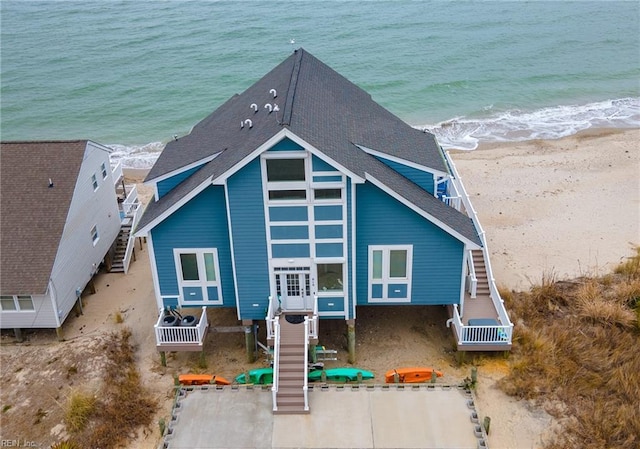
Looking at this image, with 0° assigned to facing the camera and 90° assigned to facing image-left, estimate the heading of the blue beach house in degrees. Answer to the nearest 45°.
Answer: approximately 0°

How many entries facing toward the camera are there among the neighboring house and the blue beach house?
2

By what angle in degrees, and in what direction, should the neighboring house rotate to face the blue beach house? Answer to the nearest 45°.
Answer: approximately 45° to its left

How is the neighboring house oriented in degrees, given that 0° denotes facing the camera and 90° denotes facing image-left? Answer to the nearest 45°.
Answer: approximately 0°
